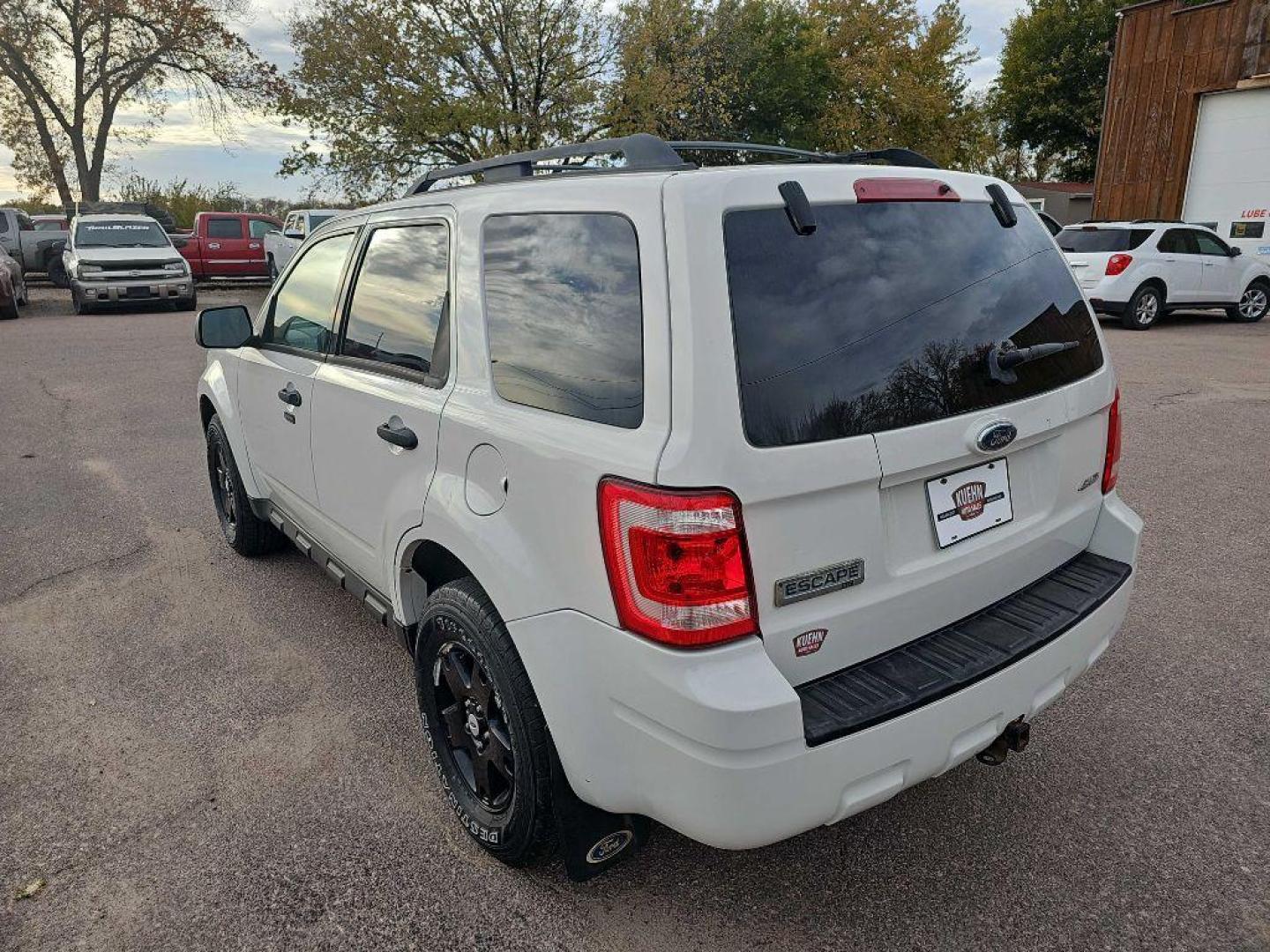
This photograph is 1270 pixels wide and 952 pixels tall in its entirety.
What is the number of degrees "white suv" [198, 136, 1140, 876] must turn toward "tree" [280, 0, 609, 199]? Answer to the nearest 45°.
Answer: approximately 45° to its right

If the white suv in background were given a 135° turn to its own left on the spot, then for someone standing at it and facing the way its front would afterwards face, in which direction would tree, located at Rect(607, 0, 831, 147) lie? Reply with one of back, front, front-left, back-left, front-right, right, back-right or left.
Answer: front-right

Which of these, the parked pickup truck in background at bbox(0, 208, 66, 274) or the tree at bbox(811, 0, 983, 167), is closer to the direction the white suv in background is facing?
the tree

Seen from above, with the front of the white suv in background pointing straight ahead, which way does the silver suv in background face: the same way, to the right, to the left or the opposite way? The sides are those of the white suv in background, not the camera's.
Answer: to the right

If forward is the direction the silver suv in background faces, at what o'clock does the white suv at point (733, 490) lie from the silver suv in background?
The white suv is roughly at 12 o'clock from the silver suv in background.

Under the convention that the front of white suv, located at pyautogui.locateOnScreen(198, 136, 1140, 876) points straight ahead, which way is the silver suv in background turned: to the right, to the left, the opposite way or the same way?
the opposite way

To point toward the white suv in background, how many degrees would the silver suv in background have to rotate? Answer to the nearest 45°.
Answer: approximately 45° to its left

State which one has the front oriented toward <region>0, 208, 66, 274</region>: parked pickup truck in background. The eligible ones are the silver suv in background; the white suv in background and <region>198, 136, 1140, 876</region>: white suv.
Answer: the white suv

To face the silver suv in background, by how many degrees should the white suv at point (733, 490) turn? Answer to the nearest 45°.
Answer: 0° — it already faces it

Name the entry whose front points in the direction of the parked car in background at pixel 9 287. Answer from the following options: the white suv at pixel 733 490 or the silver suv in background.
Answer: the white suv

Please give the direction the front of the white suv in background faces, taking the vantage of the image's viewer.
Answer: facing away from the viewer and to the right of the viewer

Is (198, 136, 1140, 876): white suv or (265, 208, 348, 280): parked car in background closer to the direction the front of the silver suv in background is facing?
the white suv
